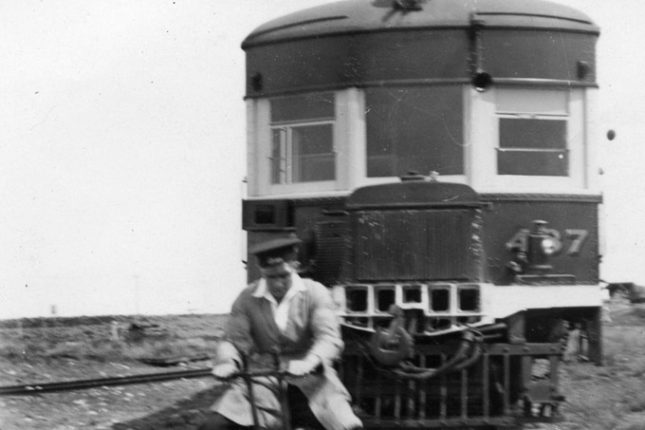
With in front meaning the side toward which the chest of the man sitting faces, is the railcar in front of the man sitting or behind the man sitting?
behind

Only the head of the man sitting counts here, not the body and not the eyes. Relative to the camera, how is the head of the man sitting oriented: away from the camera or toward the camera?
toward the camera

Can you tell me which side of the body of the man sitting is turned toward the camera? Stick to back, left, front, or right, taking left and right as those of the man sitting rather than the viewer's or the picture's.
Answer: front
